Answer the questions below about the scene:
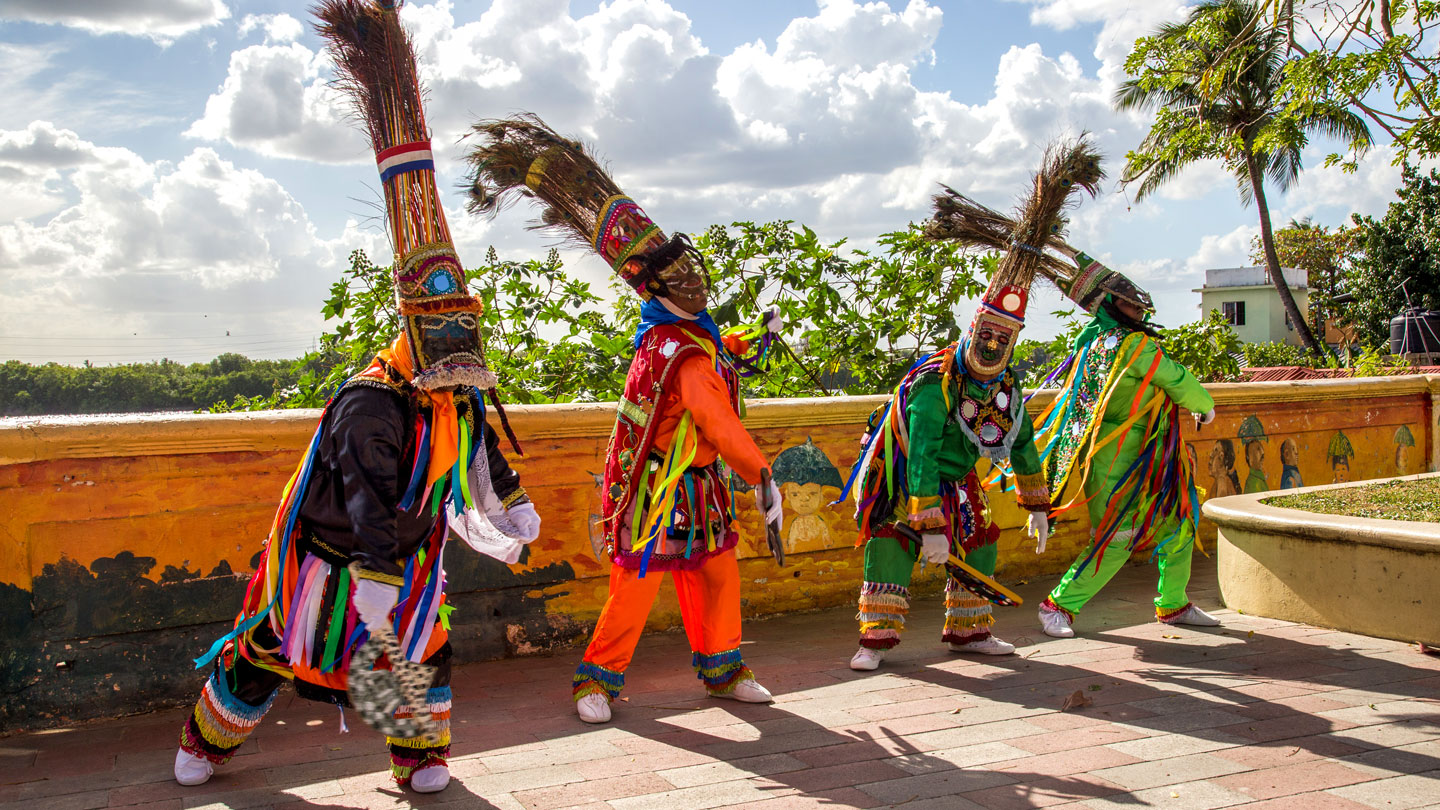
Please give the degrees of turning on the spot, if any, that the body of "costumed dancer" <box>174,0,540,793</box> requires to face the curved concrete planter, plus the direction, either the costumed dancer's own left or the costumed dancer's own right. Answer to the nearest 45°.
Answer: approximately 45° to the costumed dancer's own left

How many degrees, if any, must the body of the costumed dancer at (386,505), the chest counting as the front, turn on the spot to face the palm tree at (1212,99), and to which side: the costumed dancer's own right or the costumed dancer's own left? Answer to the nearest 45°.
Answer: approximately 90° to the costumed dancer's own left

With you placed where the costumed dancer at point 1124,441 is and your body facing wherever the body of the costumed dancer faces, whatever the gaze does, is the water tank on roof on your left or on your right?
on your left

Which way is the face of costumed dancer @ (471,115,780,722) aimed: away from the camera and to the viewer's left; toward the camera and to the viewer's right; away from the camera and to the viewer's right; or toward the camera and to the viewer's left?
toward the camera and to the viewer's right

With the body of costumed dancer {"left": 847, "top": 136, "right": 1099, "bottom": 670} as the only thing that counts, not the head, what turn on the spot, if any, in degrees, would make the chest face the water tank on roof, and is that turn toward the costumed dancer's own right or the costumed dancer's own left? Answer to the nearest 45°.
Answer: approximately 90° to the costumed dancer's own left

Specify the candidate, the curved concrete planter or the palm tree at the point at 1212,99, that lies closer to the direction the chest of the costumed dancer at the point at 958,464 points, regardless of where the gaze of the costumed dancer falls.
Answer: the curved concrete planter
